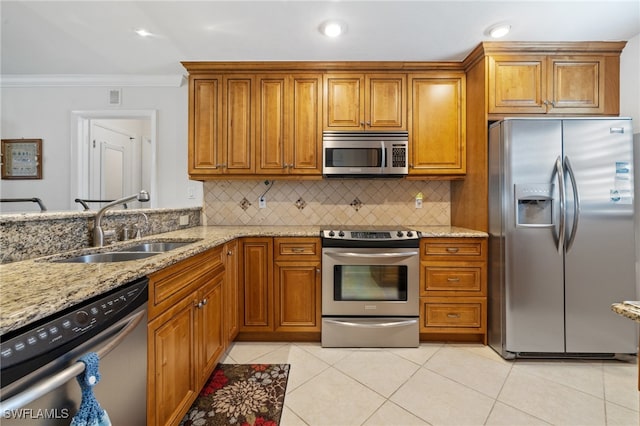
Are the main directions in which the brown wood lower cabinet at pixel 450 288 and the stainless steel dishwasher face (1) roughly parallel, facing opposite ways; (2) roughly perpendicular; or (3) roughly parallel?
roughly perpendicular

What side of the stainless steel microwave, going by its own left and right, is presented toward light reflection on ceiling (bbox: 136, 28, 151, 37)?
right

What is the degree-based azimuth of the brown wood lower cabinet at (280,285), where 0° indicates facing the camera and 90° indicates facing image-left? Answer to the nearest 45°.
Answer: approximately 0°

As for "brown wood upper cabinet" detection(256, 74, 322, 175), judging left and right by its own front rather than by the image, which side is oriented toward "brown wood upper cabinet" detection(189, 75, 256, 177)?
right

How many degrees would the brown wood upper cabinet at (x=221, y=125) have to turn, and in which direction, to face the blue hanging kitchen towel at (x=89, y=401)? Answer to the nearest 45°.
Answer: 0° — it already faces it
